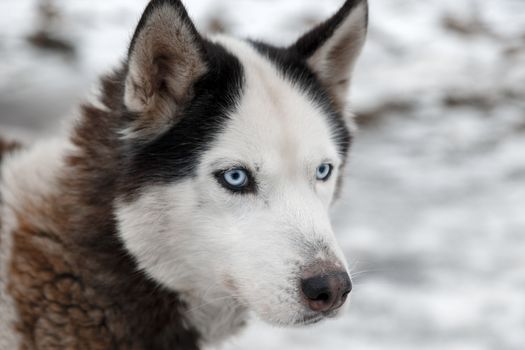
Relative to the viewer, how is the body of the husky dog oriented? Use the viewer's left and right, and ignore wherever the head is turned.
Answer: facing the viewer and to the right of the viewer
